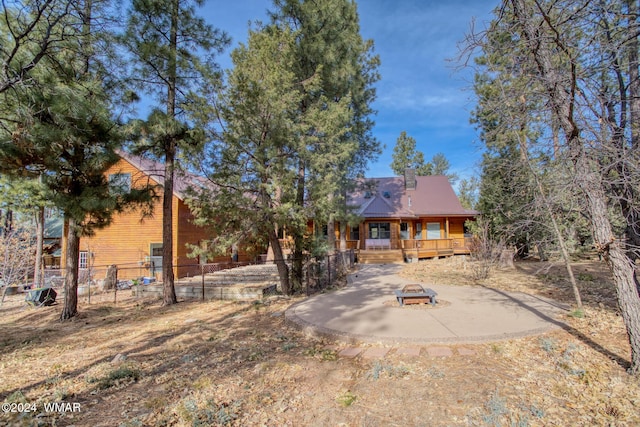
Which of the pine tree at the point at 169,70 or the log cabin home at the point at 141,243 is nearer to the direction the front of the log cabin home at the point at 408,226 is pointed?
the pine tree

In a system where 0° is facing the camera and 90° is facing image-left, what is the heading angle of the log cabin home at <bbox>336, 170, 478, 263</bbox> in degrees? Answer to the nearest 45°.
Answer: approximately 0°

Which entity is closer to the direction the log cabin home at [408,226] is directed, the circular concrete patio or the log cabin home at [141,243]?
the circular concrete patio

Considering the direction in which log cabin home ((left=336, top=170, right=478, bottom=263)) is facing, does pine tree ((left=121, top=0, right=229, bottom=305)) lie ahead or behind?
ahead

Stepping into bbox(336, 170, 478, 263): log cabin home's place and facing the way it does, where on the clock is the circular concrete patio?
The circular concrete patio is roughly at 12 o'clock from the log cabin home.

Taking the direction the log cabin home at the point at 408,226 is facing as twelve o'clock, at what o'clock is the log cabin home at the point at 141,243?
the log cabin home at the point at 141,243 is roughly at 2 o'clock from the log cabin home at the point at 408,226.
